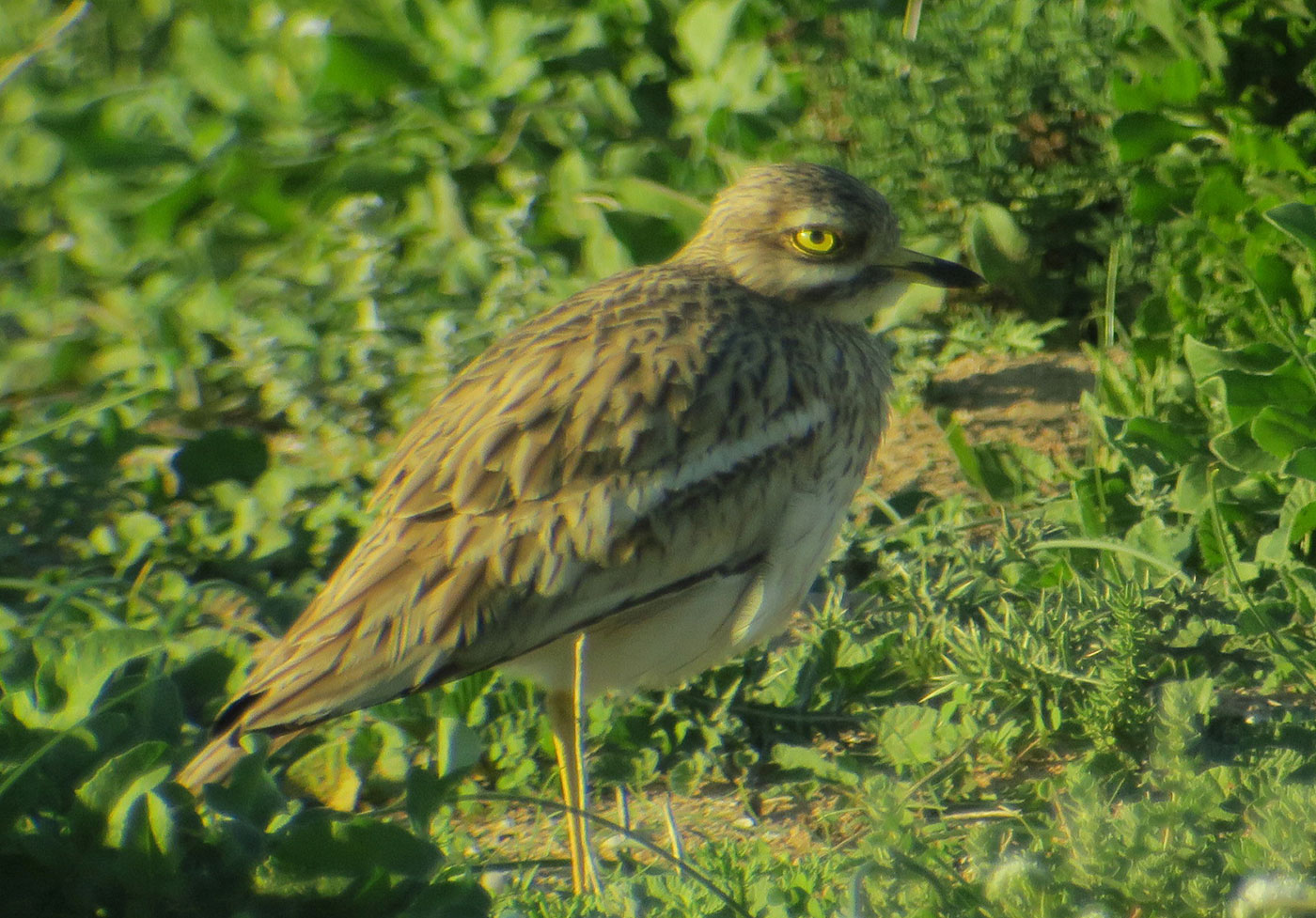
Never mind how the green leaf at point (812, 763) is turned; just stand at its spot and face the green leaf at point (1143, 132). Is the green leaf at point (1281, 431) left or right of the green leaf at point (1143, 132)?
right

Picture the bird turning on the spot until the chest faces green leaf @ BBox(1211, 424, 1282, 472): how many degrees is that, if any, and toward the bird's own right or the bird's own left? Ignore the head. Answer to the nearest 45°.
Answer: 0° — it already faces it

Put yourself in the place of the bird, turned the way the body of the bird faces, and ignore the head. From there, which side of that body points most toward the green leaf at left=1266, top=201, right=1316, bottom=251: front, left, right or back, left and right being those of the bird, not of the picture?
front

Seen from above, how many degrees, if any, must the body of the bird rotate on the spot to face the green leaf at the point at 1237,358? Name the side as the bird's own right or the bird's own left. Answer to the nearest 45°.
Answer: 0° — it already faces it

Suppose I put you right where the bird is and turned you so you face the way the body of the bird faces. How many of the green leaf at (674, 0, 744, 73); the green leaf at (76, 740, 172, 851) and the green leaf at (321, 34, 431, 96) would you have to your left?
2

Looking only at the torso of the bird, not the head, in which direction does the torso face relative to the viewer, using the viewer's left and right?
facing to the right of the viewer

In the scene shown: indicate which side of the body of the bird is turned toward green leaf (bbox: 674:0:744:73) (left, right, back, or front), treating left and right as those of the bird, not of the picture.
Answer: left

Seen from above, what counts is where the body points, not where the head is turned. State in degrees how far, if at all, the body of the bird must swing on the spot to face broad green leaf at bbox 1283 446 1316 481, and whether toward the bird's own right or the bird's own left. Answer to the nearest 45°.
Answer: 0° — it already faces it

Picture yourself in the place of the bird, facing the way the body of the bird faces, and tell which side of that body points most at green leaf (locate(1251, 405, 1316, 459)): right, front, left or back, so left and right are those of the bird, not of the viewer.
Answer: front

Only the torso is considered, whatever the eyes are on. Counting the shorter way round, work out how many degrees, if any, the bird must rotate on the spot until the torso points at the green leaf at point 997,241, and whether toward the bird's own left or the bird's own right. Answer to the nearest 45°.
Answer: approximately 45° to the bird's own left

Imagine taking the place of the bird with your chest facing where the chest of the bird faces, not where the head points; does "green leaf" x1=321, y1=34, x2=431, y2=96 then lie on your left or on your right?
on your left
